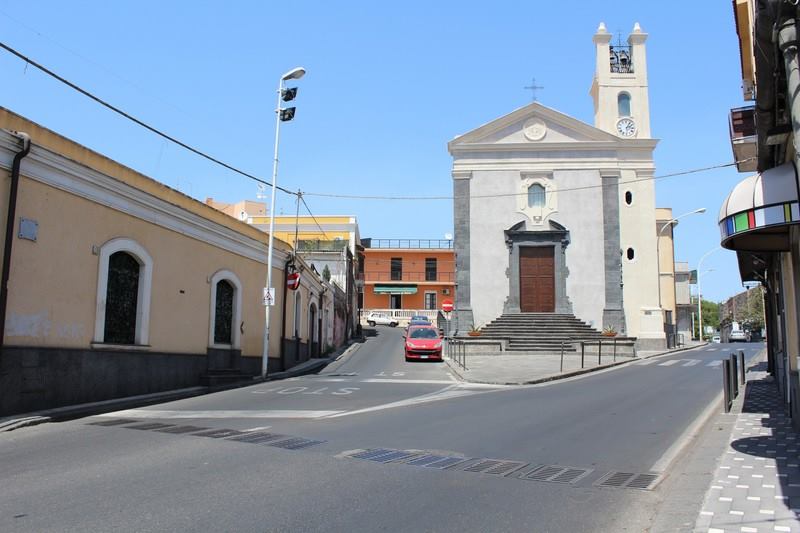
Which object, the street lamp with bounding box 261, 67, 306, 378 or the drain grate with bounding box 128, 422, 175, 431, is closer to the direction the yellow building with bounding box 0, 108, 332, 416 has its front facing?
the drain grate

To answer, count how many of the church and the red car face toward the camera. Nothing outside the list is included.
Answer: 2

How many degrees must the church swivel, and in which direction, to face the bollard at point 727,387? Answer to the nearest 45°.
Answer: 0° — it already faces it

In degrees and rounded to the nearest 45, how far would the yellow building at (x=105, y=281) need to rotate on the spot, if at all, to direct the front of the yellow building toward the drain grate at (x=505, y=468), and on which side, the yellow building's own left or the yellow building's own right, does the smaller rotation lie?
0° — it already faces it

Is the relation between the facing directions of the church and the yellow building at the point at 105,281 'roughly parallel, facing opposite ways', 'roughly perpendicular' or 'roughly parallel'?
roughly perpendicular

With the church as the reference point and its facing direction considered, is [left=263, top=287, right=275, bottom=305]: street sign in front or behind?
in front

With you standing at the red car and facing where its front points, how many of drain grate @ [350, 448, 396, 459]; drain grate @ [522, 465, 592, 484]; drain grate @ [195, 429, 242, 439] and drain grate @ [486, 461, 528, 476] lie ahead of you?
4

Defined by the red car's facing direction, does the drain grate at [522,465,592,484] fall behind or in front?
in front

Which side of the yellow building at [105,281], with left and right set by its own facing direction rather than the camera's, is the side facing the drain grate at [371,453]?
front

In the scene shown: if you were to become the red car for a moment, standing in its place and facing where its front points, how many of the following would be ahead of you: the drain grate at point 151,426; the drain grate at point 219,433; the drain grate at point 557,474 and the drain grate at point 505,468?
4

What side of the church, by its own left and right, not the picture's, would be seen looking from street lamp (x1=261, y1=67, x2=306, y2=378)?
front

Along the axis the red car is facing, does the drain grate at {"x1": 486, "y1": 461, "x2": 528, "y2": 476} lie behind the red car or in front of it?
in front

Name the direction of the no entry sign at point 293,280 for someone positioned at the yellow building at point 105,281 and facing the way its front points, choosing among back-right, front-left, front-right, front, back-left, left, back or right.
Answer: left
